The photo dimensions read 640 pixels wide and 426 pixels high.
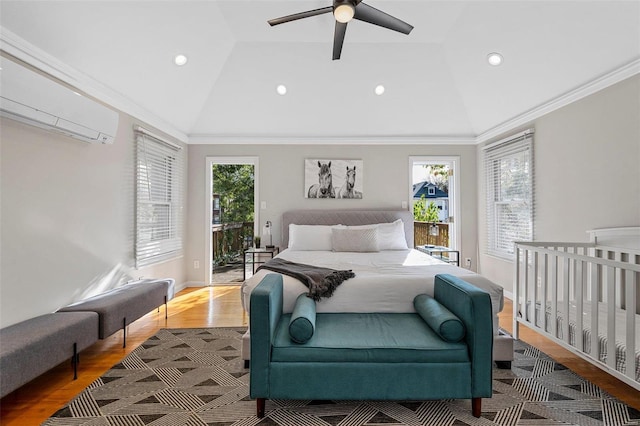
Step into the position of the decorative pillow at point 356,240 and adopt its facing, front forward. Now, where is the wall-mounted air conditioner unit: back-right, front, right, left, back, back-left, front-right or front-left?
front-right

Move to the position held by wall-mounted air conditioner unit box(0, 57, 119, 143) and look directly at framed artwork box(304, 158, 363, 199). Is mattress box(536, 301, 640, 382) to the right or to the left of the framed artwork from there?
right

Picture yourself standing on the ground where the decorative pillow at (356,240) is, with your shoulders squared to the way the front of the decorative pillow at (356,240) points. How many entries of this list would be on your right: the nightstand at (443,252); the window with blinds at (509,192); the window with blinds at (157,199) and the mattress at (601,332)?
1

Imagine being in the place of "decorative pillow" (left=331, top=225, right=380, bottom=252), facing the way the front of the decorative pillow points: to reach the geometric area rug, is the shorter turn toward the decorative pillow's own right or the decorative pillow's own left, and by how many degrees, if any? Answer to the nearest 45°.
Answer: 0° — it already faces it

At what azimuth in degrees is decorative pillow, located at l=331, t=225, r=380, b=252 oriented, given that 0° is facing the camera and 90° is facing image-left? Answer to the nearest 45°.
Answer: approximately 0°

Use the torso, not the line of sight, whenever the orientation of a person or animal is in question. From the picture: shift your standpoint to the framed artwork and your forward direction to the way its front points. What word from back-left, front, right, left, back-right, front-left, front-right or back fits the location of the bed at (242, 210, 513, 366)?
front

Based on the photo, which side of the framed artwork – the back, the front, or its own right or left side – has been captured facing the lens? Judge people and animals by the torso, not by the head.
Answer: front

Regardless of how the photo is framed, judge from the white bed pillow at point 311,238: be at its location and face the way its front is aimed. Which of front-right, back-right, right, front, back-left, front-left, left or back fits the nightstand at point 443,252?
left

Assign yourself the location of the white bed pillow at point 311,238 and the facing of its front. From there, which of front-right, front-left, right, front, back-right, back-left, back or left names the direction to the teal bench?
front

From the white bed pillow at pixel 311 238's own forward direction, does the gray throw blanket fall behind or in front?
in front

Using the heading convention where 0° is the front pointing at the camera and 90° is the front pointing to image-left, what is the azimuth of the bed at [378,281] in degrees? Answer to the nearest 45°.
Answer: approximately 0°

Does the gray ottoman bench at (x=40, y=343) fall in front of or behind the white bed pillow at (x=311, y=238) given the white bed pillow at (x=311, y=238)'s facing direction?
in front

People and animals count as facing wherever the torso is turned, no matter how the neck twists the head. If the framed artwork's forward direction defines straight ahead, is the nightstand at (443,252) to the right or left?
on its left
